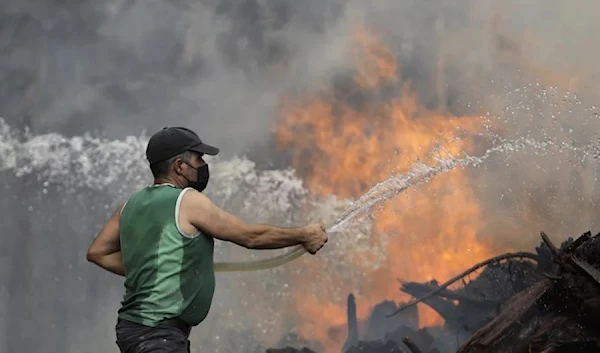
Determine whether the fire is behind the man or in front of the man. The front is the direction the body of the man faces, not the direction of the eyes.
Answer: in front

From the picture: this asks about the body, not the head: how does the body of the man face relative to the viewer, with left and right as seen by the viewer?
facing away from the viewer and to the right of the viewer
